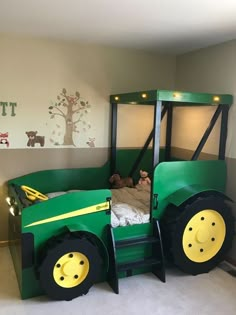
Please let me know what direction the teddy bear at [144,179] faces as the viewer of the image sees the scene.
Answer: facing the viewer
